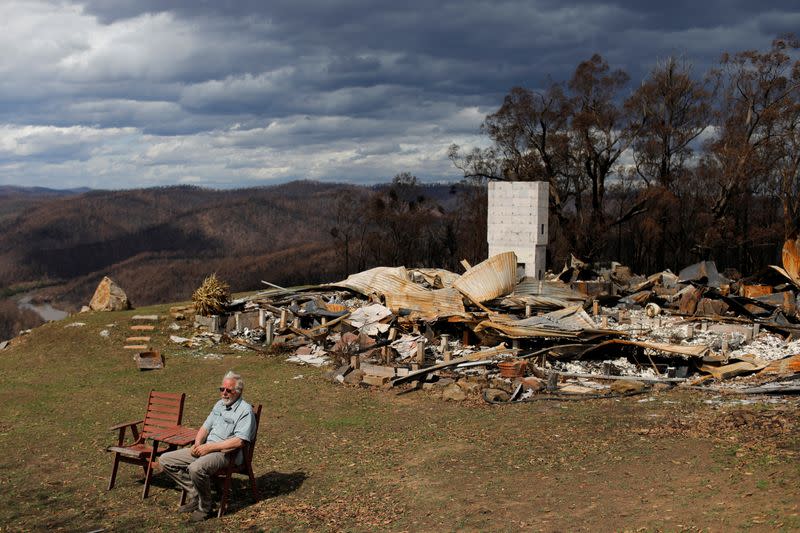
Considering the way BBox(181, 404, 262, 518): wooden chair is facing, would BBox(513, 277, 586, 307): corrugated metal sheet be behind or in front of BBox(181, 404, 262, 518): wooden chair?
behind

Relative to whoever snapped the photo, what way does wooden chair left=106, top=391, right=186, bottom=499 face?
facing the viewer and to the left of the viewer

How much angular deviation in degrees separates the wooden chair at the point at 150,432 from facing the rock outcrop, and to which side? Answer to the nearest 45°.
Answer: approximately 135° to its right

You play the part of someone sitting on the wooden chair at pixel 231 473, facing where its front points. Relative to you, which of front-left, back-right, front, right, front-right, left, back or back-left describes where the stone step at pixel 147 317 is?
back-right

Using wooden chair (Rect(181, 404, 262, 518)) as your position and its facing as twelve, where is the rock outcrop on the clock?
The rock outcrop is roughly at 4 o'clock from the wooden chair.

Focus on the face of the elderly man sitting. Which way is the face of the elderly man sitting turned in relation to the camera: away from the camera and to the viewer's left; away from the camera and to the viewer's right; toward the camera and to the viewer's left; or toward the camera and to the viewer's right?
toward the camera and to the viewer's left

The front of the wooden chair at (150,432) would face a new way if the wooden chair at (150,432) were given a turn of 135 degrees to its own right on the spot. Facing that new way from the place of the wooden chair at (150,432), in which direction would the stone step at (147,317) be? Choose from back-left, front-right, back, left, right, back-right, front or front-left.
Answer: front

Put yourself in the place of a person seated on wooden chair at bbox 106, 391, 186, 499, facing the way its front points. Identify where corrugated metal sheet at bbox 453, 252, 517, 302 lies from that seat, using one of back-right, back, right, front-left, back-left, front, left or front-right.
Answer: back

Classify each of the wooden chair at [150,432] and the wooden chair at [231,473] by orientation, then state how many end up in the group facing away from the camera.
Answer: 0
